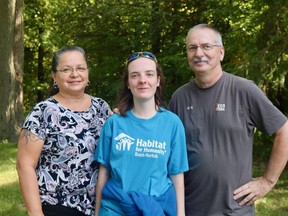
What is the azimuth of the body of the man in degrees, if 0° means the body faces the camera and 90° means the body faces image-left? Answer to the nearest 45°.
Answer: approximately 45°

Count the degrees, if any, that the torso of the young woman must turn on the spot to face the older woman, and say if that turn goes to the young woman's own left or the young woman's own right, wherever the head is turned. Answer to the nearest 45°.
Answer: approximately 90° to the young woman's own right

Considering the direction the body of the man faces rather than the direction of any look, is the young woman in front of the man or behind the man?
in front

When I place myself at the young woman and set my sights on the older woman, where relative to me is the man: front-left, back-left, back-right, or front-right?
back-right

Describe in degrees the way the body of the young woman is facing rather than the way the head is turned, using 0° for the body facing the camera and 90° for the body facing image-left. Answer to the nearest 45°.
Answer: approximately 0°
